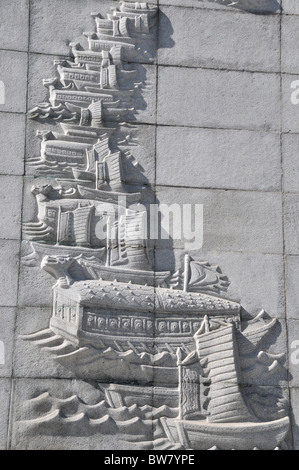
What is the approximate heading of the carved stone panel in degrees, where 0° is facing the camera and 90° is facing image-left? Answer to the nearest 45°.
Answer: approximately 0°
